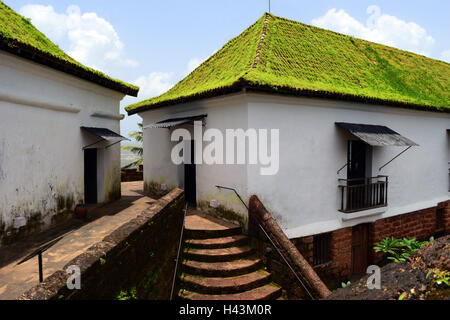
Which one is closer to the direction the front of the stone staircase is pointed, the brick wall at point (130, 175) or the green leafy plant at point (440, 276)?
the green leafy plant

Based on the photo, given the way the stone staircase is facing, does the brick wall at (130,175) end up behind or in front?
behind

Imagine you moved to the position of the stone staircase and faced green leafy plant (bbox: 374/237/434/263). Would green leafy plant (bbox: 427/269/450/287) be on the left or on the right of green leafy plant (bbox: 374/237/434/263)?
right

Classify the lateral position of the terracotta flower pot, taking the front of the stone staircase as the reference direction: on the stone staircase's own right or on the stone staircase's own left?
on the stone staircase's own right

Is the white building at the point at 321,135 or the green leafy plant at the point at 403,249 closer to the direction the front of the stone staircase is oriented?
the green leafy plant

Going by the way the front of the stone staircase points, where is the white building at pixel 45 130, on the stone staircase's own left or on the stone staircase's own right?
on the stone staircase's own right

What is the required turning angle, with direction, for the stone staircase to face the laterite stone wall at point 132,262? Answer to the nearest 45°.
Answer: approximately 45° to its right

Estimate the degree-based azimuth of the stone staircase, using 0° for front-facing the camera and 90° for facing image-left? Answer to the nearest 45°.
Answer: approximately 0°

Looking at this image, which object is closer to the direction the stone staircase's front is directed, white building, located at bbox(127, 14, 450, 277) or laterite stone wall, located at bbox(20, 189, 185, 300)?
the laterite stone wall

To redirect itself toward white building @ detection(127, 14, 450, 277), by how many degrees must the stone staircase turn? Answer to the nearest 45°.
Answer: approximately 135° to its left

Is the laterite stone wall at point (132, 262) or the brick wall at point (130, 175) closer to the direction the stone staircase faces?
the laterite stone wall

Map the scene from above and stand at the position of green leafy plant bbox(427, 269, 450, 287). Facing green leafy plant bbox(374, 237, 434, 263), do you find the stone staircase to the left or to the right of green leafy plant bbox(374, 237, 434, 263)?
left

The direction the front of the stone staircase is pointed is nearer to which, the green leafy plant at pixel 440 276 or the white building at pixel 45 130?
the green leafy plant
